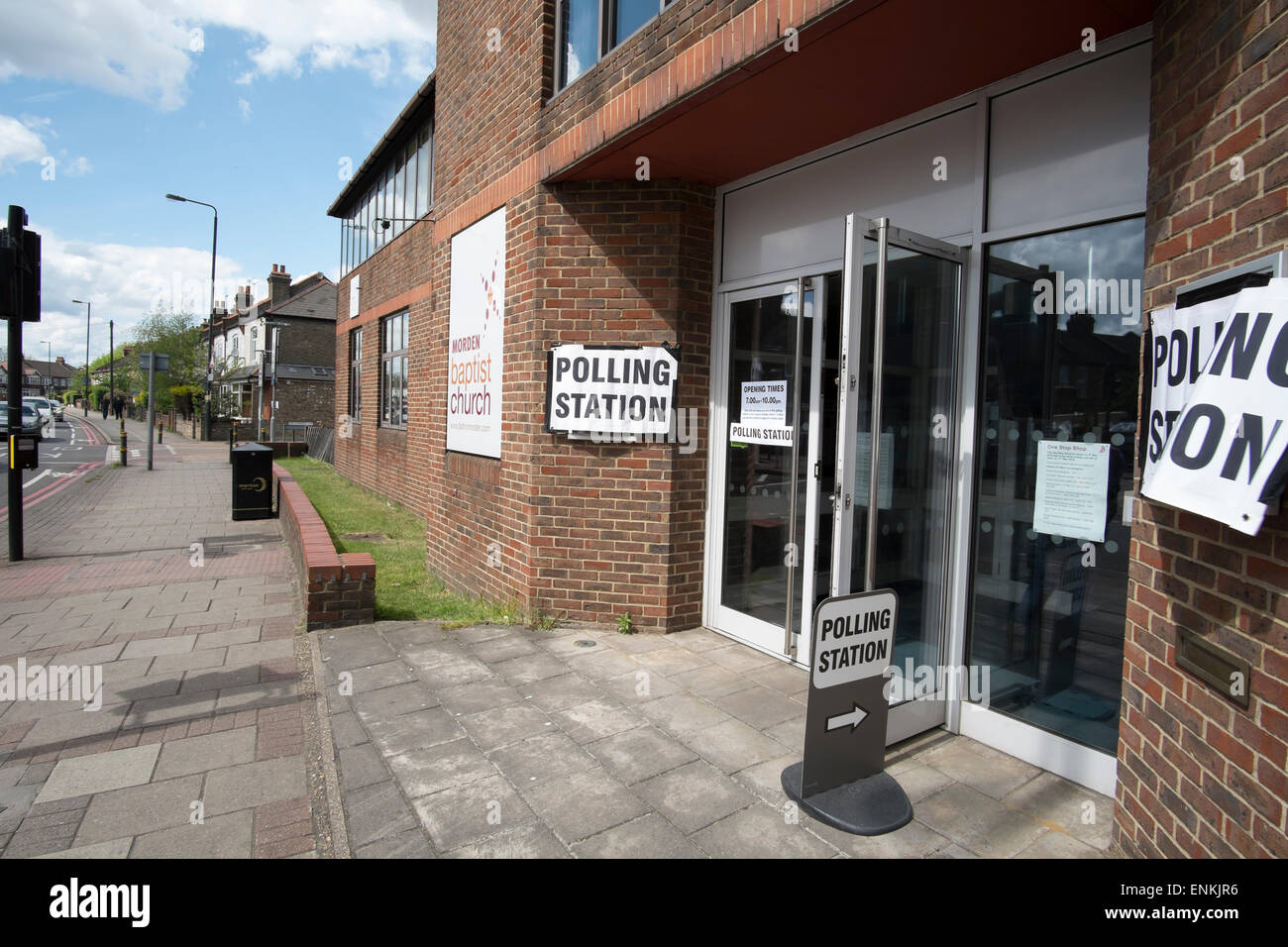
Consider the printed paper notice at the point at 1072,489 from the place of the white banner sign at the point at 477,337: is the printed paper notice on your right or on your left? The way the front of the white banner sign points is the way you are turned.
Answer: on your left

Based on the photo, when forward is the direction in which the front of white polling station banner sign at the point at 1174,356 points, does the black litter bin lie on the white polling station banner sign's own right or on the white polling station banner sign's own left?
on the white polling station banner sign's own right

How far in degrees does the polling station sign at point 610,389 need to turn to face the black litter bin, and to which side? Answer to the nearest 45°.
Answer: approximately 135° to its right

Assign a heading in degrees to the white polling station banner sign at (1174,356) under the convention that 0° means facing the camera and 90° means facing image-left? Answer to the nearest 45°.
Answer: approximately 45°

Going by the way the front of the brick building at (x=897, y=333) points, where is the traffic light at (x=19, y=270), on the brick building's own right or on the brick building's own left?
on the brick building's own right
